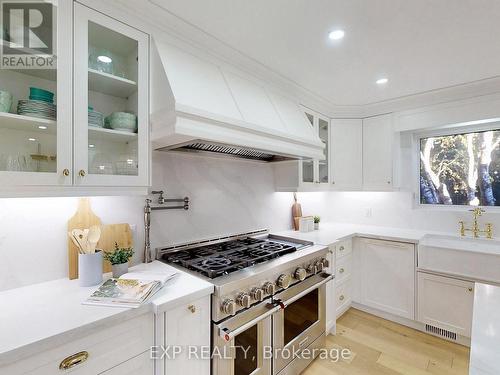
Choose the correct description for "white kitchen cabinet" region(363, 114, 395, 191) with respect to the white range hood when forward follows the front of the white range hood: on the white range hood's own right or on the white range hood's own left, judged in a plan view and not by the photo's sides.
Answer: on the white range hood's own left

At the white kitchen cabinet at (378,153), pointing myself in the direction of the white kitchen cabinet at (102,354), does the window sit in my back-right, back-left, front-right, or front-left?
back-left

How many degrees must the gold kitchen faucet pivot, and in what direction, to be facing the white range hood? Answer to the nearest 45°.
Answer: approximately 45° to its right

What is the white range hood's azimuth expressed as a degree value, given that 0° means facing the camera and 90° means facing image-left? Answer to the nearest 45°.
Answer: approximately 315°

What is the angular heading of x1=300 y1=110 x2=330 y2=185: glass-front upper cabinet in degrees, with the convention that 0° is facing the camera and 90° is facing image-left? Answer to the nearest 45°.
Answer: approximately 315°

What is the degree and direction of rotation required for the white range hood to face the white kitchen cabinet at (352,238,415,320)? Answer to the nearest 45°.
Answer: approximately 90° to its left
